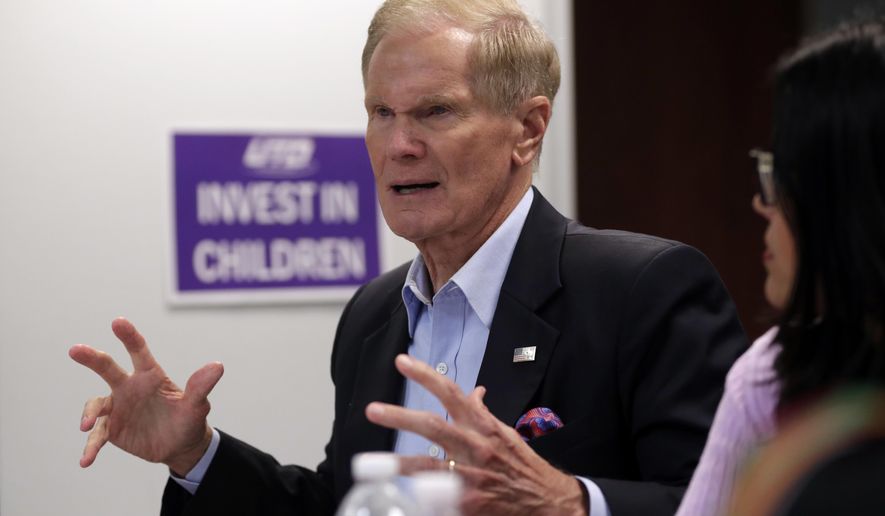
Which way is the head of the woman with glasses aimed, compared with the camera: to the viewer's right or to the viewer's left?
to the viewer's left

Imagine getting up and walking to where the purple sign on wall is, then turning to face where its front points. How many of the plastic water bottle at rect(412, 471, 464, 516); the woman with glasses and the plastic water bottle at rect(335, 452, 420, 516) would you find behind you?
0

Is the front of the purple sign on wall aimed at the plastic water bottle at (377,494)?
yes

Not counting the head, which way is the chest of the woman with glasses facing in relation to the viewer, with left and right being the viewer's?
facing to the left of the viewer

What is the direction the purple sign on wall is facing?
toward the camera

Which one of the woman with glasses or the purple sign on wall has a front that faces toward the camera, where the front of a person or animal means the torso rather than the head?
the purple sign on wall

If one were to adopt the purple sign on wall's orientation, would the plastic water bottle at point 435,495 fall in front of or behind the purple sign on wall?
in front

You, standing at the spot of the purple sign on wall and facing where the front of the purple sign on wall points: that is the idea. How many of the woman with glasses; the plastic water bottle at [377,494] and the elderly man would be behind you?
0

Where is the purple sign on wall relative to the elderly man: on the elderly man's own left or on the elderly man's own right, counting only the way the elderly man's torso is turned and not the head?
on the elderly man's own right

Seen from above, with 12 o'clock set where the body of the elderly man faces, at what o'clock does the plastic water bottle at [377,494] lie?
The plastic water bottle is roughly at 11 o'clock from the elderly man.

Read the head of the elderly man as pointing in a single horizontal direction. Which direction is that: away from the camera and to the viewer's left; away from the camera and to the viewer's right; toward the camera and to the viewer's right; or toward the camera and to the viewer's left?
toward the camera and to the viewer's left

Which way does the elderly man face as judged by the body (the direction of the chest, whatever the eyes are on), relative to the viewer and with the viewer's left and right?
facing the viewer and to the left of the viewer

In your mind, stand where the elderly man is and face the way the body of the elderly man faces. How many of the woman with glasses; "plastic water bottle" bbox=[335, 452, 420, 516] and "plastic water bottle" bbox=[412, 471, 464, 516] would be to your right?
0

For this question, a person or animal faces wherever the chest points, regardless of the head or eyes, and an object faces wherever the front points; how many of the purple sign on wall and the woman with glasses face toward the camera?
1
